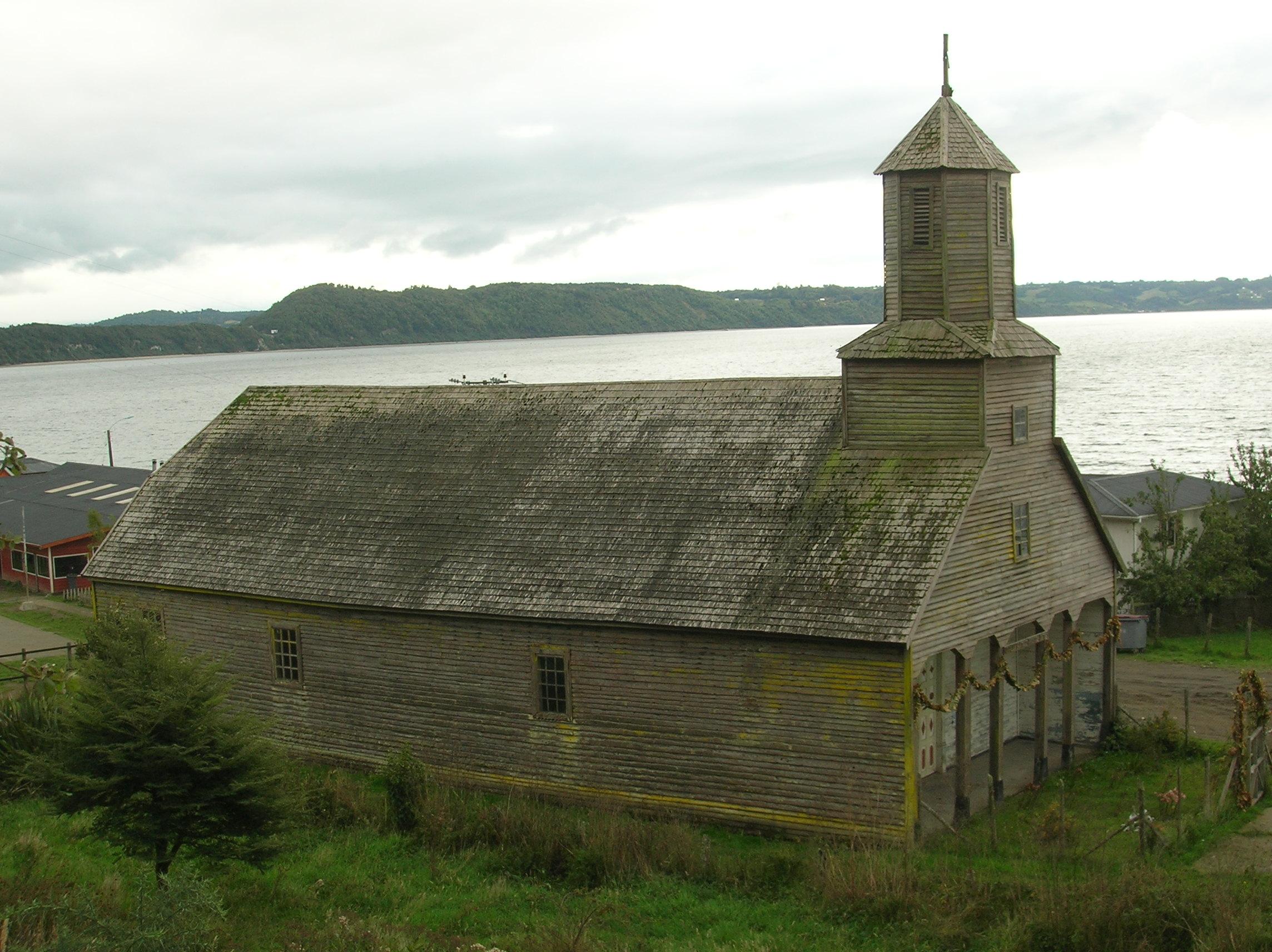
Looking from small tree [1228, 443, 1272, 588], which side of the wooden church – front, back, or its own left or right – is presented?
left

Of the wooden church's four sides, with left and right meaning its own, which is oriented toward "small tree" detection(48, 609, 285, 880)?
right

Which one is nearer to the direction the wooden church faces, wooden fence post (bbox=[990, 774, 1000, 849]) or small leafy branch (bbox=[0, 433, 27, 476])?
the wooden fence post

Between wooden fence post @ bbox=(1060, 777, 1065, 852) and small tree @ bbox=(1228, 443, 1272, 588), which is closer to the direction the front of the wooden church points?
the wooden fence post

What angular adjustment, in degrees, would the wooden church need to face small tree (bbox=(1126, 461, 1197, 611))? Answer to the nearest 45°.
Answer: approximately 90° to its left

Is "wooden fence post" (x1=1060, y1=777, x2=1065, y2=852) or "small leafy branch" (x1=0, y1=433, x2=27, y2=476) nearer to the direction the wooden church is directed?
the wooden fence post

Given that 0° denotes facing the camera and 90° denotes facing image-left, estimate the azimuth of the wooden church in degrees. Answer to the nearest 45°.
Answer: approximately 315°

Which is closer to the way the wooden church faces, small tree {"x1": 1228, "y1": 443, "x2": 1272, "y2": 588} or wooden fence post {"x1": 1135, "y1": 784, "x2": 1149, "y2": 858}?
the wooden fence post

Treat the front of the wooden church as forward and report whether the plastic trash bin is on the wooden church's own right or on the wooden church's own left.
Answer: on the wooden church's own left

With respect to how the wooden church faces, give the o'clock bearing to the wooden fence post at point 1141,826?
The wooden fence post is roughly at 12 o'clock from the wooden church.
